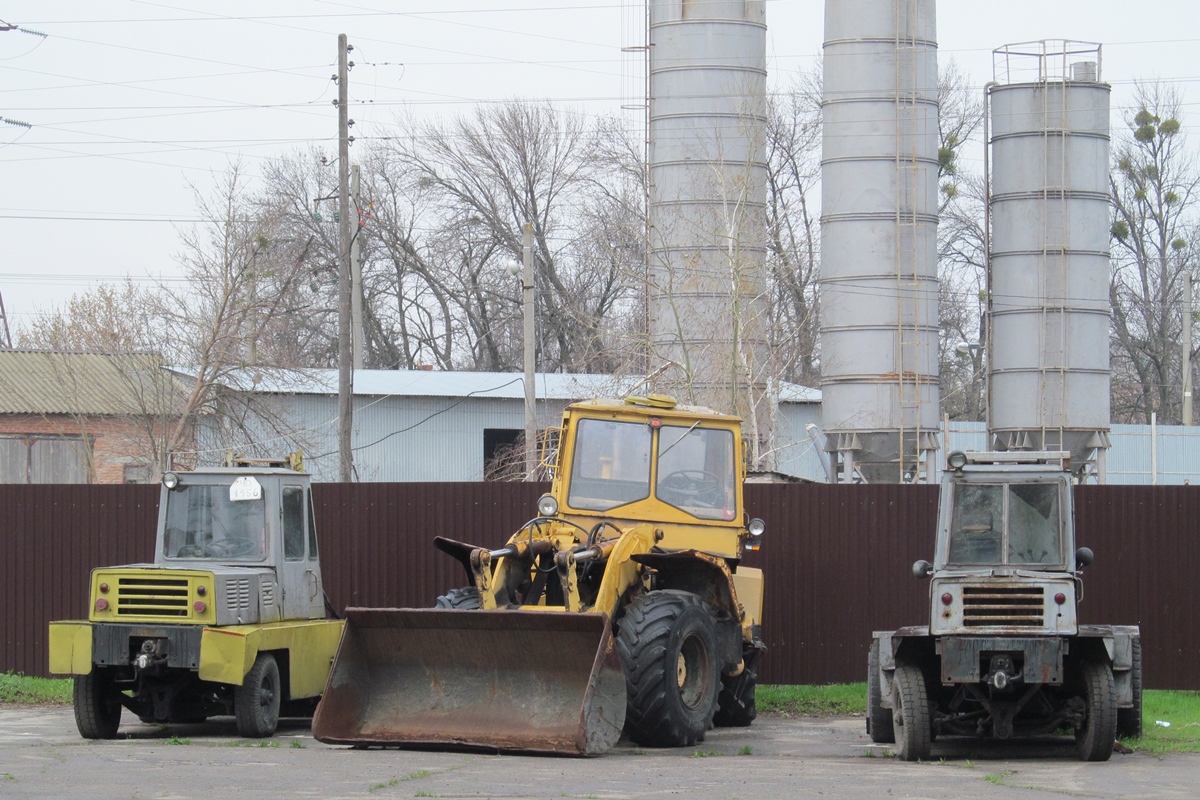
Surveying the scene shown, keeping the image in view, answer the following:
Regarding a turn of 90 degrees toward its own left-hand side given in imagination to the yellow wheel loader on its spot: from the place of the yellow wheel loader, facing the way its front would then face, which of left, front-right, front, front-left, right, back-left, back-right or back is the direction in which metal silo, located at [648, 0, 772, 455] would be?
back-left

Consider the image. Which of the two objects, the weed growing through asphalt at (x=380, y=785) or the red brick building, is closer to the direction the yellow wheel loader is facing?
the weed growing through asphalt

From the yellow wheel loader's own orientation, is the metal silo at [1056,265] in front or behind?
behind

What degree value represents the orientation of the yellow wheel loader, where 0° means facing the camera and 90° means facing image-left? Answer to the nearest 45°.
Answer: approximately 45°

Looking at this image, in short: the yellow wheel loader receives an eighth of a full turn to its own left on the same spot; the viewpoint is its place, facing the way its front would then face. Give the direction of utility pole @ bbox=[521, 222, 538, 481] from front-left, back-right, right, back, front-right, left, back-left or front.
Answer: back

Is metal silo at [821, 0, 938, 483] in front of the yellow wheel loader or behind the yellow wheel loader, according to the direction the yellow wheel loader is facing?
behind

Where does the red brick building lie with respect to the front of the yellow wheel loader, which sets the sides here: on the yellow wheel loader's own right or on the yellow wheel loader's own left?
on the yellow wheel loader's own right

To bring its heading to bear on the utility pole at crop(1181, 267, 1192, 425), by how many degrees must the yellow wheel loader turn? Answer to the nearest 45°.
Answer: approximately 180°

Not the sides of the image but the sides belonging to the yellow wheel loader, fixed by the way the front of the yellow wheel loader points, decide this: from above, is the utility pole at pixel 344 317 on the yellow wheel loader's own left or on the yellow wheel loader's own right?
on the yellow wheel loader's own right

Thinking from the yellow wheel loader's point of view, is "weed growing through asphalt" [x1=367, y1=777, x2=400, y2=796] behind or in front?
in front
